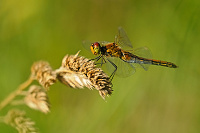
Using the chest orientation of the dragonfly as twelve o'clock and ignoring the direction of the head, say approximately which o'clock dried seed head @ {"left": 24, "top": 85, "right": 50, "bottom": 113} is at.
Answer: The dried seed head is roughly at 12 o'clock from the dragonfly.

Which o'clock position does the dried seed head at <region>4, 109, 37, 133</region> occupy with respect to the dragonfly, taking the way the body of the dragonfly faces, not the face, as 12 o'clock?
The dried seed head is roughly at 12 o'clock from the dragonfly.

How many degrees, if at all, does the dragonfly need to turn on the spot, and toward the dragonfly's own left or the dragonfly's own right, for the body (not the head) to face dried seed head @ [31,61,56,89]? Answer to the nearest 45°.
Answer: approximately 45° to the dragonfly's own left

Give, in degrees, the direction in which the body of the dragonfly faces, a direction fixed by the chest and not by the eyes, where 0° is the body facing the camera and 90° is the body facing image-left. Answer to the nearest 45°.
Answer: approximately 90°
